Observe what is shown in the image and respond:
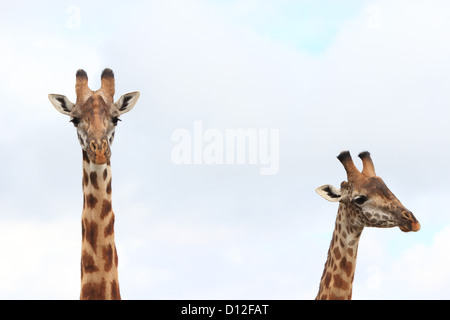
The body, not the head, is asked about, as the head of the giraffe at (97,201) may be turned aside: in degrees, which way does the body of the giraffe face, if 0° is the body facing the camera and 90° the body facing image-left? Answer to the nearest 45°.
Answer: approximately 0°
